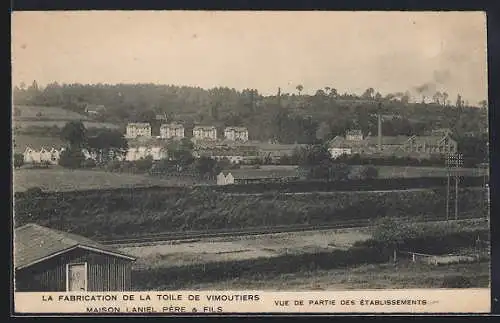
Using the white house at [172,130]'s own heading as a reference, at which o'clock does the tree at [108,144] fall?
The tree is roughly at 3 o'clock from the white house.

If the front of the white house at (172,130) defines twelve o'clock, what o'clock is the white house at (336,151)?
the white house at (336,151) is roughly at 9 o'clock from the white house at (172,130).

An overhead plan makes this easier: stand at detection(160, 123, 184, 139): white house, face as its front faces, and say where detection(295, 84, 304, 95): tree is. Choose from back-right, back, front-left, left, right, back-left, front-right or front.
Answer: left

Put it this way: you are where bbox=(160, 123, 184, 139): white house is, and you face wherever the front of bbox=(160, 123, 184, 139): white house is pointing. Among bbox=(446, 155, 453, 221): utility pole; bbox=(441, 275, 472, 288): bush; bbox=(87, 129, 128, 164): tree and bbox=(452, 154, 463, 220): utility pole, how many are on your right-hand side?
1

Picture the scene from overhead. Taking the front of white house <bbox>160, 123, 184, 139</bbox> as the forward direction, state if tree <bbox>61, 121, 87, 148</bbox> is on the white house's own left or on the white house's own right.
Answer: on the white house's own right

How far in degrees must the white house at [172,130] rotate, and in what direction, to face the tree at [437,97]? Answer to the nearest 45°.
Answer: approximately 90° to its left

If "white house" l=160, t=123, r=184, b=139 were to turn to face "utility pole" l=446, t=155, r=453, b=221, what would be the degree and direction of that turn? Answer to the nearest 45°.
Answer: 0° — it already faces it

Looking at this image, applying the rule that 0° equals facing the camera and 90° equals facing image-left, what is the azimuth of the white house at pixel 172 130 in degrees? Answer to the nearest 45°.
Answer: approximately 0°
